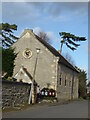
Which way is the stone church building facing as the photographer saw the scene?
facing the viewer and to the left of the viewer

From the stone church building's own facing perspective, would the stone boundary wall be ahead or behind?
ahead
